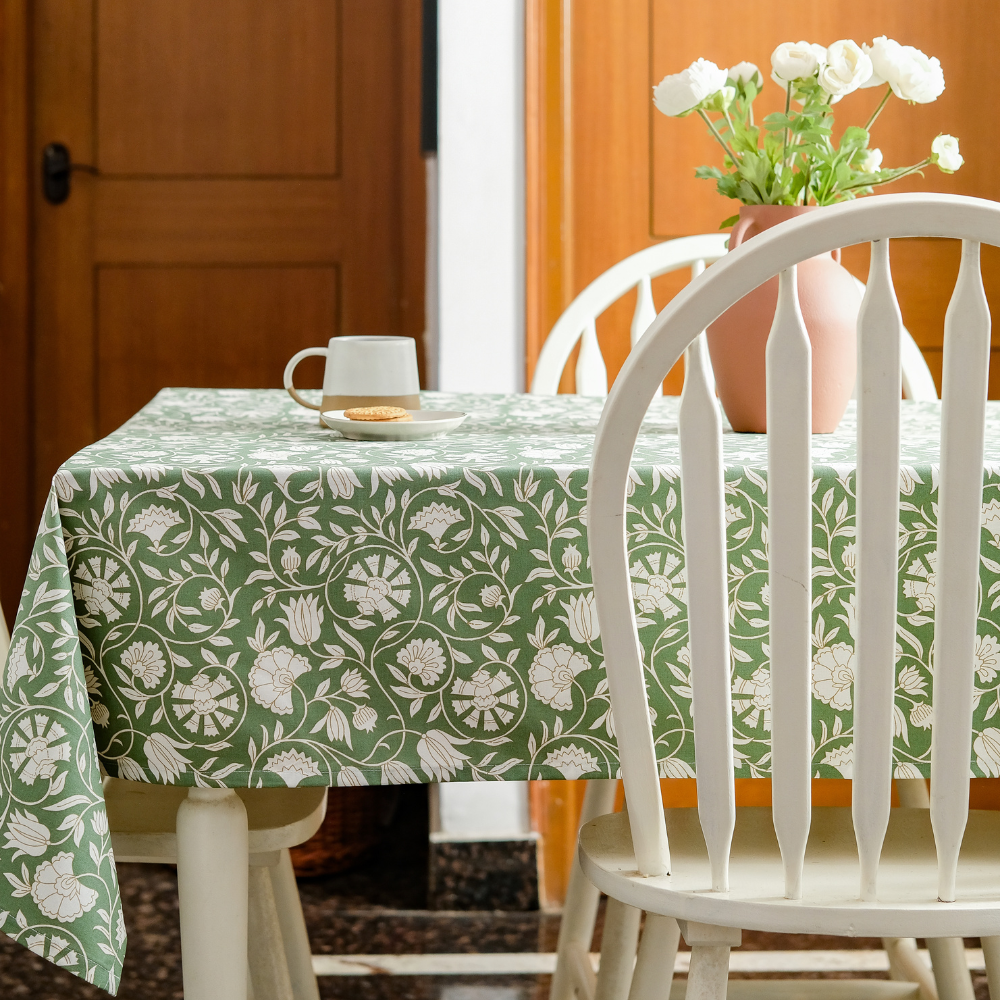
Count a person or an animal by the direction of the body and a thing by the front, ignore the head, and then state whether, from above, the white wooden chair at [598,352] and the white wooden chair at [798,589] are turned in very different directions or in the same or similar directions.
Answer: very different directions

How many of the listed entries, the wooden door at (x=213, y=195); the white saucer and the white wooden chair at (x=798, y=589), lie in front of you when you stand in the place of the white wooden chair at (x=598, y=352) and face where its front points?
2

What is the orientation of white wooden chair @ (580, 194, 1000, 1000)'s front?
away from the camera

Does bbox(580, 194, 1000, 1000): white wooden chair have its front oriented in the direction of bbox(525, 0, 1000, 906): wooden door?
yes

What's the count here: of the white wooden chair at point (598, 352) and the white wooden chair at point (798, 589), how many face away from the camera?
1
